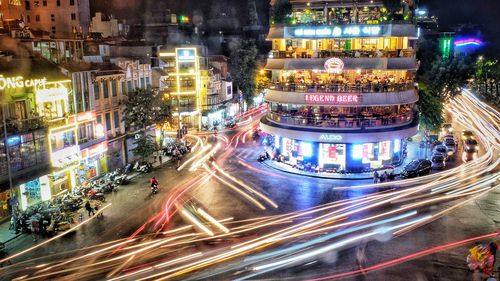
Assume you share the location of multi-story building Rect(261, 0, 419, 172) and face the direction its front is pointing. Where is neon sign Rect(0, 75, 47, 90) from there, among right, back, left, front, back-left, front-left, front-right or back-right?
front-right

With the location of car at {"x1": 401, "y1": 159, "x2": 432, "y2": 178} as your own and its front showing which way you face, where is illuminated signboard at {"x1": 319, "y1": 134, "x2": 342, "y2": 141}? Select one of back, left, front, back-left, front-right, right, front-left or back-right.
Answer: front-right

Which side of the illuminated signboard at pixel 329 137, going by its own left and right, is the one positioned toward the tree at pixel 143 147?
right

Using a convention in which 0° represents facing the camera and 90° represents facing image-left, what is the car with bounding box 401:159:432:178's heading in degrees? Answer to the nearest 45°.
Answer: approximately 45°

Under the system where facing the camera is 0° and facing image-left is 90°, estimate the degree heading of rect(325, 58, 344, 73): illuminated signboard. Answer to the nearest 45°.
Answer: approximately 0°

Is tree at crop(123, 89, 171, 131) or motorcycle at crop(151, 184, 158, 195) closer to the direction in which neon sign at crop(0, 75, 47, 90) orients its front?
the motorcycle

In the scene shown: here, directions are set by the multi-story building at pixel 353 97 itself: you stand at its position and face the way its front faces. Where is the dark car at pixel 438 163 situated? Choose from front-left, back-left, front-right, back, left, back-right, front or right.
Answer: left

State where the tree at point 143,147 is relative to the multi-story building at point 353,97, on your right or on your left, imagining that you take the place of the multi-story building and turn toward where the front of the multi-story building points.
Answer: on your right

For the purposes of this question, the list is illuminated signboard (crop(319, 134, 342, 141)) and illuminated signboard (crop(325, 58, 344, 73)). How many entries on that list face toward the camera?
2

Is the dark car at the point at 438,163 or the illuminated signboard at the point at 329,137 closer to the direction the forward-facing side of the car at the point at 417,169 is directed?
the illuminated signboard

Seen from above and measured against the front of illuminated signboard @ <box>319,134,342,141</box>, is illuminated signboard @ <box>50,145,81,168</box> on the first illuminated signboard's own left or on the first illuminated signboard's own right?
on the first illuminated signboard's own right

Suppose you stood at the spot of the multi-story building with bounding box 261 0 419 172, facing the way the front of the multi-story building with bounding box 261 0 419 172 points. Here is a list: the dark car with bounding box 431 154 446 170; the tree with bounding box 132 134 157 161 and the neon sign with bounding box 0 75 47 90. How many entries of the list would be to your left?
1

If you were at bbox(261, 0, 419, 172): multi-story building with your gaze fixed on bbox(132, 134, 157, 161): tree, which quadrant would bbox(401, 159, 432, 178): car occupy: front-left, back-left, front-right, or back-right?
back-left

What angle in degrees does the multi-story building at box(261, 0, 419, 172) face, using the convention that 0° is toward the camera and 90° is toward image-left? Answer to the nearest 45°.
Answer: approximately 0°
